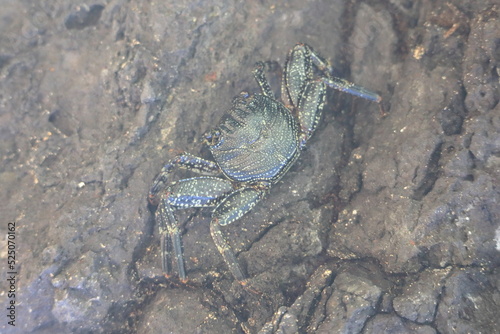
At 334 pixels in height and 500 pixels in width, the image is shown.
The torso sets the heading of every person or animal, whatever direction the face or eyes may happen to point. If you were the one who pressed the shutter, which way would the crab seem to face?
facing away from the viewer and to the left of the viewer
